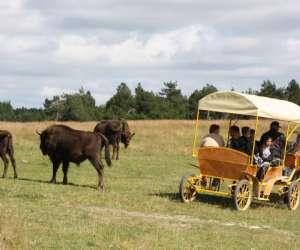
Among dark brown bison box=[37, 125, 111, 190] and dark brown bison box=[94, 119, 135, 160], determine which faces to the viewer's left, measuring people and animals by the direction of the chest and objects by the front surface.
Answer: dark brown bison box=[37, 125, 111, 190]

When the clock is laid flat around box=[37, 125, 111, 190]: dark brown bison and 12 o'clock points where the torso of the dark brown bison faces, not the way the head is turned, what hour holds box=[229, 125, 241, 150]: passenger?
The passenger is roughly at 7 o'clock from the dark brown bison.

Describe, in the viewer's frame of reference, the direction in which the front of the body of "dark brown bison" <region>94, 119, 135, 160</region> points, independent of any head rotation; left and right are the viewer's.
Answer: facing the viewer and to the right of the viewer

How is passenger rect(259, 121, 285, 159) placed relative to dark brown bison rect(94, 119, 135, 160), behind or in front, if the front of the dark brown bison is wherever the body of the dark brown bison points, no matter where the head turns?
in front

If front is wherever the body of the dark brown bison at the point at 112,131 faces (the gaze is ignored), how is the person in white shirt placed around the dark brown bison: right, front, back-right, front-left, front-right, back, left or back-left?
front-right

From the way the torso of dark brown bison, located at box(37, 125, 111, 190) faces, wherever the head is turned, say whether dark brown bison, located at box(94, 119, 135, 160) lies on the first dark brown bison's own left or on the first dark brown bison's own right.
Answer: on the first dark brown bison's own right

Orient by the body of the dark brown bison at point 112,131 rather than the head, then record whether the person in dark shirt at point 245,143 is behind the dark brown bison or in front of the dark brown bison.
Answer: in front

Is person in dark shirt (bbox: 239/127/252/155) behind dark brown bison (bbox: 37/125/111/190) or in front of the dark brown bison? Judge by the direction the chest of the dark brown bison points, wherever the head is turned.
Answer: behind

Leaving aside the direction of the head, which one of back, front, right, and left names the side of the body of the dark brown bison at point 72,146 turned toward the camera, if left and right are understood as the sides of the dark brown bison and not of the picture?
left

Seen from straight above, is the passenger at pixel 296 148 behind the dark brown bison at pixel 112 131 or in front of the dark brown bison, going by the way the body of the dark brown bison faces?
in front

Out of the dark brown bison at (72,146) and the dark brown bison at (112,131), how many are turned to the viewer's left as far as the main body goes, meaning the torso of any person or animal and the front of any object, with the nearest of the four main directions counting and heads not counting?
1
